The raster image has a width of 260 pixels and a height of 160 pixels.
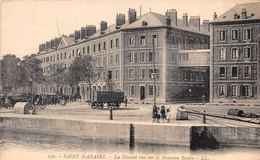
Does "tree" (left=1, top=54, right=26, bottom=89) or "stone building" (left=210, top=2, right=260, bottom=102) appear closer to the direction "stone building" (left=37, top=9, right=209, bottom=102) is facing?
the tree

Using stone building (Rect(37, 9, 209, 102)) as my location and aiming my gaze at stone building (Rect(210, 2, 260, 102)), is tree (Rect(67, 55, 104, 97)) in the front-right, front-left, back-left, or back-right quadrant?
back-right

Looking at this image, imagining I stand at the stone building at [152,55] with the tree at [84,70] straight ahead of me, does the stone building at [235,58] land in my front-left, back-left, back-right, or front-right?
back-left

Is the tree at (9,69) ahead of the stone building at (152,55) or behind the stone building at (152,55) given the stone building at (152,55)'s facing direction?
ahead

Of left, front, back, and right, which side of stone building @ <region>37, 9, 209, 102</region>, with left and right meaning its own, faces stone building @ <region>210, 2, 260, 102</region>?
left

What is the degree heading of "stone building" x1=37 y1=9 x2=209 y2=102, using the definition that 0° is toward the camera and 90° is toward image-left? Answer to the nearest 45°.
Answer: approximately 45°

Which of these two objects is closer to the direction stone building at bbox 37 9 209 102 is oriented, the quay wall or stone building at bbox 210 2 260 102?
the quay wall
